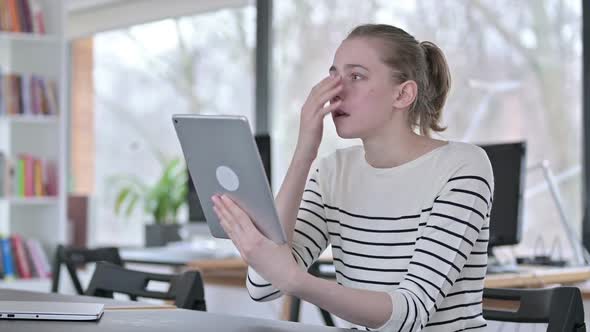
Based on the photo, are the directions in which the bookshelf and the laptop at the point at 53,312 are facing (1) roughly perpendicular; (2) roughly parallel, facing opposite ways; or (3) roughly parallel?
roughly perpendicular

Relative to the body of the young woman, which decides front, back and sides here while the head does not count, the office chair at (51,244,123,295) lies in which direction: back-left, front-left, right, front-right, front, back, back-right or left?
right

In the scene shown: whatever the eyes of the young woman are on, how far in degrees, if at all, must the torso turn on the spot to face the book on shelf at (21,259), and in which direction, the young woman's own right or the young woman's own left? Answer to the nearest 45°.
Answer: approximately 90° to the young woman's own right

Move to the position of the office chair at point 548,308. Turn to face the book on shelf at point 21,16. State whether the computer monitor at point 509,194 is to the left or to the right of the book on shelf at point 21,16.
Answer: right

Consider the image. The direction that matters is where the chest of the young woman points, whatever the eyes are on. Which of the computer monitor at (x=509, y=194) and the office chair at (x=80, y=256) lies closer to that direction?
the office chair

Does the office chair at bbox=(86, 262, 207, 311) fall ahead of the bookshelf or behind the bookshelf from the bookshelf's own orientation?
ahead

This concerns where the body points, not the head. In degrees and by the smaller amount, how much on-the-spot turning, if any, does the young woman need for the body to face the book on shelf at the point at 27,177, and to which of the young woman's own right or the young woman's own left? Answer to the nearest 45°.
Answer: approximately 90° to the young woman's own right
